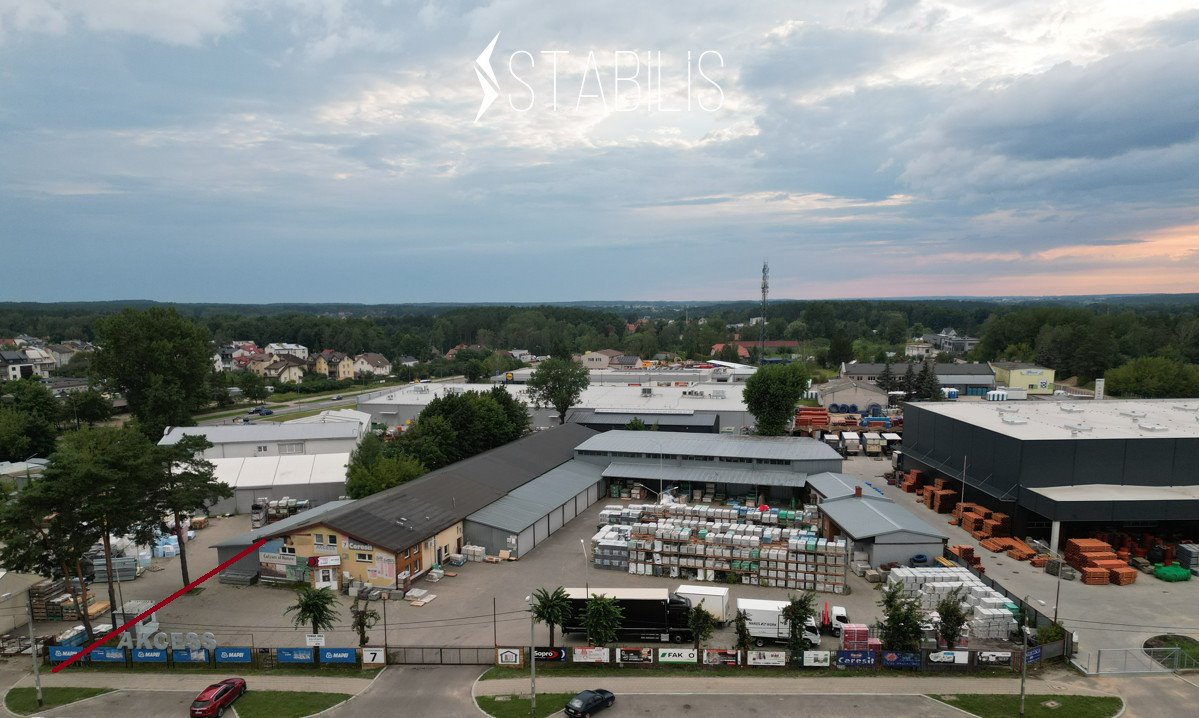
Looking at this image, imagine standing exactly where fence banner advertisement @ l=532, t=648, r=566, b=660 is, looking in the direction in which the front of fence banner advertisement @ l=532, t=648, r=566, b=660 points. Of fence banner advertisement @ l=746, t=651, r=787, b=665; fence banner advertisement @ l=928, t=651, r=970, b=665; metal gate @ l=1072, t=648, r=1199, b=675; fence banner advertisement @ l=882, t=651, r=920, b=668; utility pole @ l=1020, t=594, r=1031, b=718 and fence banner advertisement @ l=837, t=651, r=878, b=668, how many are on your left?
6

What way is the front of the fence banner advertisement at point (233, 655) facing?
toward the camera

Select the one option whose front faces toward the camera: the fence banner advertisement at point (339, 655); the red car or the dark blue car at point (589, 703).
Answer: the fence banner advertisement

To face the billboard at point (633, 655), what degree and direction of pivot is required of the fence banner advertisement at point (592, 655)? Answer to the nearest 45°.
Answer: approximately 90° to its left

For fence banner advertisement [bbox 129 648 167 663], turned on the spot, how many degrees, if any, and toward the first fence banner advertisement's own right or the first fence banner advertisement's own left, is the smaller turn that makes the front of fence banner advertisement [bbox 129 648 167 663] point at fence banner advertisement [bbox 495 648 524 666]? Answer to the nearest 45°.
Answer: approximately 45° to the first fence banner advertisement's own left

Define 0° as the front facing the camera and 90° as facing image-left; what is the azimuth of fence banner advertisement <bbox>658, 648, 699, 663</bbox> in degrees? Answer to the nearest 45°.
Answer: approximately 0°

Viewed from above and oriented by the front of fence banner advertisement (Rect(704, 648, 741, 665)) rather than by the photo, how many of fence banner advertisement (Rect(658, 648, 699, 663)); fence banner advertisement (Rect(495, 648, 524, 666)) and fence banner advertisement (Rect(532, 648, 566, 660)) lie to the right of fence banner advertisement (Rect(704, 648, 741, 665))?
3

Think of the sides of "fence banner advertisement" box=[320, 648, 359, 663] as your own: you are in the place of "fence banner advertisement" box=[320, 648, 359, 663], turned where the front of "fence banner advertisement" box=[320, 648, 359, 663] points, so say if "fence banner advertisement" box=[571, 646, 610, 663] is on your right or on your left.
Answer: on your left

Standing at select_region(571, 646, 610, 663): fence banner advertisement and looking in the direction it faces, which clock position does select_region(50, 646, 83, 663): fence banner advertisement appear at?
select_region(50, 646, 83, 663): fence banner advertisement is roughly at 3 o'clock from select_region(571, 646, 610, 663): fence banner advertisement.

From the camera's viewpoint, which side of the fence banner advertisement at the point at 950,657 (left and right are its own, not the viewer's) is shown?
front

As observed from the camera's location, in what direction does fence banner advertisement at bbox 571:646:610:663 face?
facing the viewer
